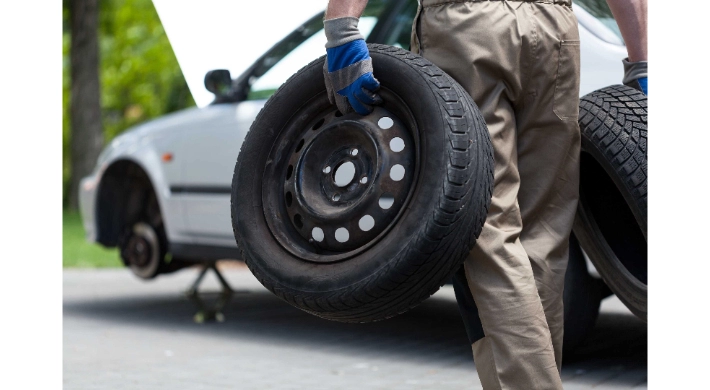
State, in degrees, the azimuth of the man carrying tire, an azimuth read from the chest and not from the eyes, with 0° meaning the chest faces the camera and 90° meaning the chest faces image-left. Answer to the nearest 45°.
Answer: approximately 135°

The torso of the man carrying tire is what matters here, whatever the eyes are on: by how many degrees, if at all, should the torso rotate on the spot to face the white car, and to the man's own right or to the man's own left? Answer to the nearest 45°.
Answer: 0° — they already face it
